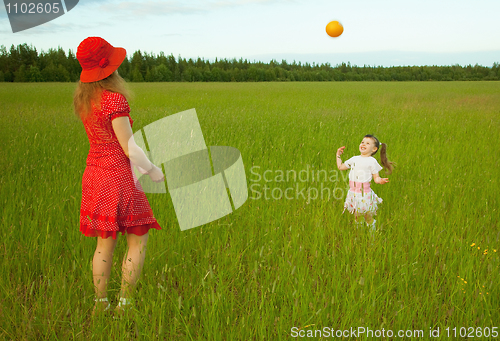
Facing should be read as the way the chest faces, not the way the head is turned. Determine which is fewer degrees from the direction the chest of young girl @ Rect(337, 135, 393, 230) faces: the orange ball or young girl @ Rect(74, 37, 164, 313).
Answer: the young girl

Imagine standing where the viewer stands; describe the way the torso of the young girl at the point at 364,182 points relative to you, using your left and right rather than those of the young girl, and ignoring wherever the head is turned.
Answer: facing the viewer and to the left of the viewer

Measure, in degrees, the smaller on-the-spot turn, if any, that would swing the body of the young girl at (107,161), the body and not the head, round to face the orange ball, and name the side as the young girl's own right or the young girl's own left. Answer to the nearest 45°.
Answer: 0° — they already face it

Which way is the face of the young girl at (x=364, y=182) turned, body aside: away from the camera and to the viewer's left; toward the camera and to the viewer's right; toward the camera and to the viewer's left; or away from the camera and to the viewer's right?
toward the camera and to the viewer's left

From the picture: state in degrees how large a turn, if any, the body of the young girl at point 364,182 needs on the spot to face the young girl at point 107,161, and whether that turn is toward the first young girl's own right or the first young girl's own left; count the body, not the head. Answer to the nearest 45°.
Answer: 0° — they already face them

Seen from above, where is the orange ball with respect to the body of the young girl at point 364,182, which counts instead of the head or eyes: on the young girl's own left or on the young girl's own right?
on the young girl's own right

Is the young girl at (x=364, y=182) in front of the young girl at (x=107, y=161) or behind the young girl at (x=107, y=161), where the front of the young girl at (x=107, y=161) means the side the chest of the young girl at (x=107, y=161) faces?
in front

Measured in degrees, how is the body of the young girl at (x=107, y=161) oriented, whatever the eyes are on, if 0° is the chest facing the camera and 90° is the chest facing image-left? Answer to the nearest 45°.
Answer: approximately 225°

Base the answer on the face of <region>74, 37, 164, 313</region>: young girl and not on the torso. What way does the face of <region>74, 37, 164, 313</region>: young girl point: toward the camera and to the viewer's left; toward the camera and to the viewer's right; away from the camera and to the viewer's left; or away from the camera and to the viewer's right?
away from the camera and to the viewer's right
